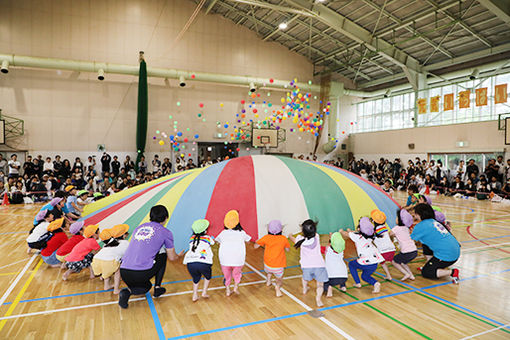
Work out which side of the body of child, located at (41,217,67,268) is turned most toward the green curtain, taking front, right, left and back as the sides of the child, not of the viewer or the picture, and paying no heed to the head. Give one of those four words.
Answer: left

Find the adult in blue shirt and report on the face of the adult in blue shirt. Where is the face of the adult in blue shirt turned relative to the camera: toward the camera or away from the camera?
away from the camera

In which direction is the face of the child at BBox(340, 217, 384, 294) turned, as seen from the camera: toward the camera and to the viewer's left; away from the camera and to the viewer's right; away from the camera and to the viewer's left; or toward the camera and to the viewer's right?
away from the camera and to the viewer's left

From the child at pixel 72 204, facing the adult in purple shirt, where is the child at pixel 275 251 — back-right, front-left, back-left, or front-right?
front-left

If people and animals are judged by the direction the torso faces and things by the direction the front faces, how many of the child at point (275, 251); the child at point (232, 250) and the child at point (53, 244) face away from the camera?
2

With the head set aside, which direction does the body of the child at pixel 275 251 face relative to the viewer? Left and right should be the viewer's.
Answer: facing away from the viewer

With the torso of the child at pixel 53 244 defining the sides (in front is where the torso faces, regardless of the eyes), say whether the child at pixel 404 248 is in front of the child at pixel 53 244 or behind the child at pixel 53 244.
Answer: in front

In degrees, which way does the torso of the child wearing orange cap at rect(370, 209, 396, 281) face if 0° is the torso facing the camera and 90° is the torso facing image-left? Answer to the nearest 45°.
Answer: approximately 135°

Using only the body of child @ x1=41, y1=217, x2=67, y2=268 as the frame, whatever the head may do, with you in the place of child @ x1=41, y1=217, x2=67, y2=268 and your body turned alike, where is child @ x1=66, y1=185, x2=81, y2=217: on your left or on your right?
on your left

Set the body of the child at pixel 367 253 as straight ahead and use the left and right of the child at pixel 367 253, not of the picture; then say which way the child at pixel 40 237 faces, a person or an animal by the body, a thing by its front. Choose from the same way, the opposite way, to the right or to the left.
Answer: to the right

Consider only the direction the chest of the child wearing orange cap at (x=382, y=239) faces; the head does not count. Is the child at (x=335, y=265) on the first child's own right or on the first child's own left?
on the first child's own left

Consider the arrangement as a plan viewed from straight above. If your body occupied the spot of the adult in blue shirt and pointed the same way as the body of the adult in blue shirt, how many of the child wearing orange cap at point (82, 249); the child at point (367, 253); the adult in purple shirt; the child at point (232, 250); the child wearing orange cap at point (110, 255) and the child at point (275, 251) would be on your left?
6

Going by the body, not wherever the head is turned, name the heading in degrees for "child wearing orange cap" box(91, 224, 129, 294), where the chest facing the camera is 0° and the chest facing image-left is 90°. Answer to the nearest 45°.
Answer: approximately 225°

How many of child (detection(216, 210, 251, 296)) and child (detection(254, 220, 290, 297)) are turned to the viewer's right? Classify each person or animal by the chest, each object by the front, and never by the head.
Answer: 0

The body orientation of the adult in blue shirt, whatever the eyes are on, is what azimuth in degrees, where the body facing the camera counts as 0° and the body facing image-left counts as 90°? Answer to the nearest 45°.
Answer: approximately 135°

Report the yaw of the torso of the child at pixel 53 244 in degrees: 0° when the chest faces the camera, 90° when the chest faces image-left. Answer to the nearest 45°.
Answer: approximately 270°

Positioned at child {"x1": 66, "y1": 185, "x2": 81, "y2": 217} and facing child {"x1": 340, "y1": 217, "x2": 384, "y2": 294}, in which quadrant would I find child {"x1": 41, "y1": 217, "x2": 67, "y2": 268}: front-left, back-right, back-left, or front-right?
front-right

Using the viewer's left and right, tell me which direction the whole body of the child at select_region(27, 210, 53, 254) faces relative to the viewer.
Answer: facing to the right of the viewer

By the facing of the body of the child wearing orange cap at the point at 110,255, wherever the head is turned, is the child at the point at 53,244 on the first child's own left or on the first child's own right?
on the first child's own left
